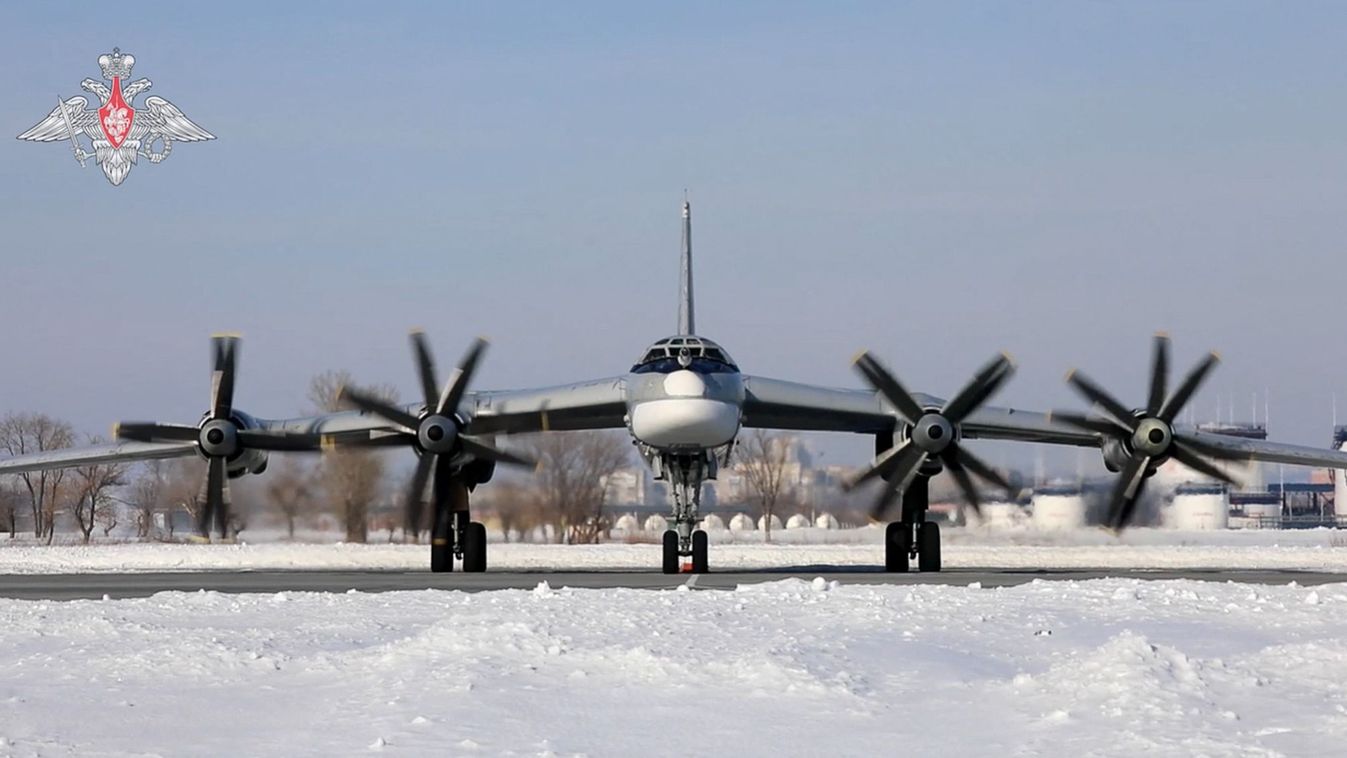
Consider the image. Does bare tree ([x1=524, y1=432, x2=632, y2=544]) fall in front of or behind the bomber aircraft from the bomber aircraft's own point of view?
behind

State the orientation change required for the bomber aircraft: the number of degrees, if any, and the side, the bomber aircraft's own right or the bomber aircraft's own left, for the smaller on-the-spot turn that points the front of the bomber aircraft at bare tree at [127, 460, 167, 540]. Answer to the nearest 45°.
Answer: approximately 135° to the bomber aircraft's own right

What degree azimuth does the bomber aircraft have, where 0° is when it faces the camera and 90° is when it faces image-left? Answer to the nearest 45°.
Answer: approximately 0°
